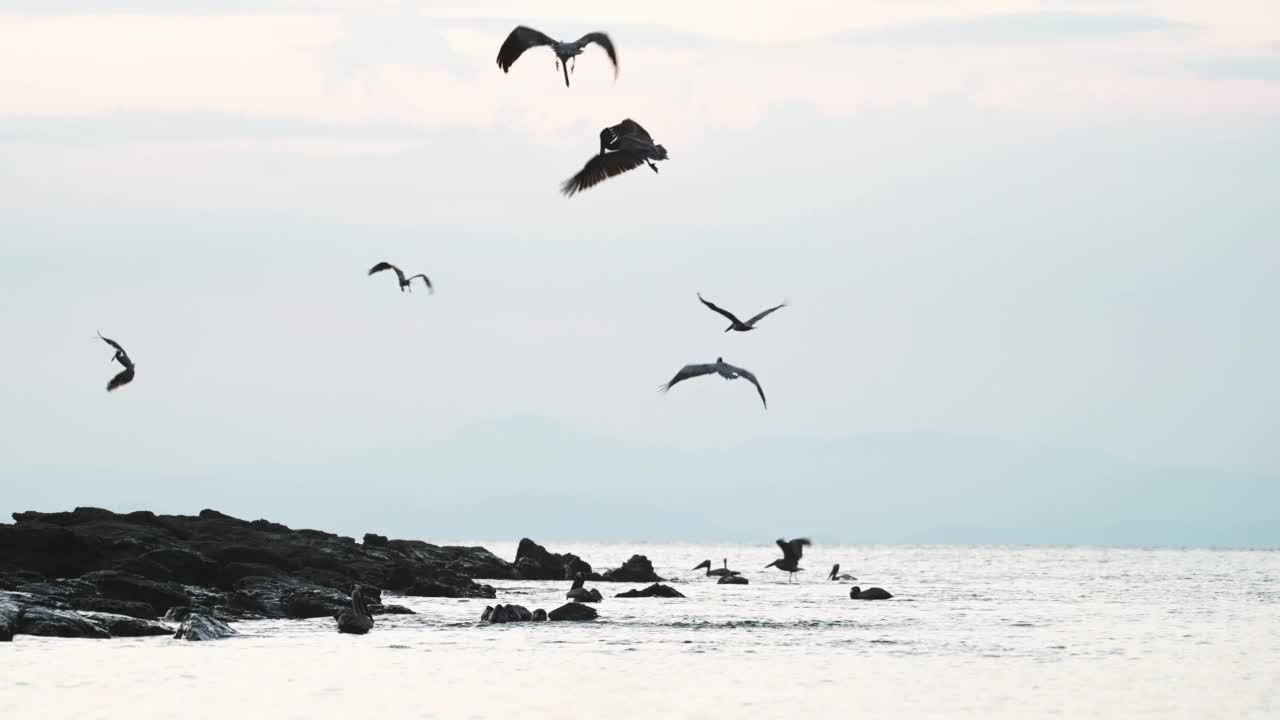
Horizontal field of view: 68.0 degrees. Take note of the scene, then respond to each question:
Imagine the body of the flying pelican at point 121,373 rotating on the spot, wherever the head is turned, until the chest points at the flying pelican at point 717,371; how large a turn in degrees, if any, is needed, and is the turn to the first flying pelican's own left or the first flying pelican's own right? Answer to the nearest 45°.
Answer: approximately 135° to the first flying pelican's own left

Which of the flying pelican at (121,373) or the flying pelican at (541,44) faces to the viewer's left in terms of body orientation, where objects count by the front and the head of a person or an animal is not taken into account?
the flying pelican at (121,373)

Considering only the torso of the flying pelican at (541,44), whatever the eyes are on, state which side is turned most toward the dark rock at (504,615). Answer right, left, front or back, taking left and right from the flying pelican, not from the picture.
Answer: back

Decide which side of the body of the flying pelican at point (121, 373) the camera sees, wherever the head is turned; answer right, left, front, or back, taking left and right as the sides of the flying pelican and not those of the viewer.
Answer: left

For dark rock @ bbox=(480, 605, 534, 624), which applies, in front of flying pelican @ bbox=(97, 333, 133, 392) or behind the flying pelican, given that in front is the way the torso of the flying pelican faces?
behind

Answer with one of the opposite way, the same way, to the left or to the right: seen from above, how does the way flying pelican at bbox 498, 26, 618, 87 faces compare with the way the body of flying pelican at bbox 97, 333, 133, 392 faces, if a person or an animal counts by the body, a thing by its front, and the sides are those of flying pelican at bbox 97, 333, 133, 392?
to the left
